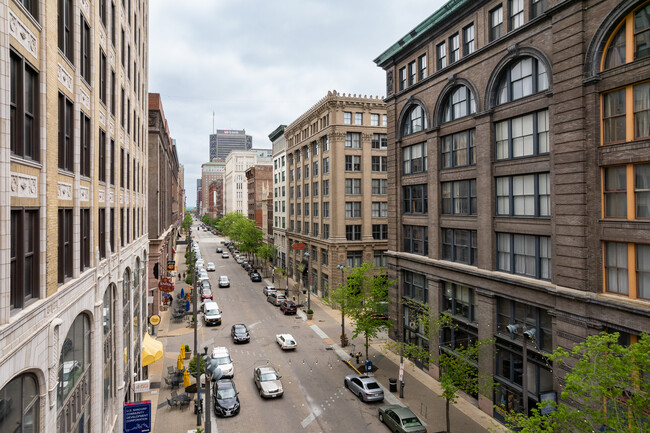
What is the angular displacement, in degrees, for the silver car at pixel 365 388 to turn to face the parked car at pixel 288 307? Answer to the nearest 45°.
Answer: approximately 45° to its right

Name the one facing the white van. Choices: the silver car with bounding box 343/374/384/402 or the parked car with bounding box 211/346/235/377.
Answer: the silver car

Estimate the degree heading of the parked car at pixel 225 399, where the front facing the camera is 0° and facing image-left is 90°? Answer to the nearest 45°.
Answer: approximately 0°

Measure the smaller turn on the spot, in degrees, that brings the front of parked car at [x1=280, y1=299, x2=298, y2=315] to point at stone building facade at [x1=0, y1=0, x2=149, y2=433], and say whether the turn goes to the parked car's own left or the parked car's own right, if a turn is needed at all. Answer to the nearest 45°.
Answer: approximately 135° to the parked car's own left

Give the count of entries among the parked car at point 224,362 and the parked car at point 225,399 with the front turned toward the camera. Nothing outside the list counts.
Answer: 2

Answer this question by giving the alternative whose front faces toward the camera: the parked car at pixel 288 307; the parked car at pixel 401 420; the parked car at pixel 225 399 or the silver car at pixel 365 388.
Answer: the parked car at pixel 225 399

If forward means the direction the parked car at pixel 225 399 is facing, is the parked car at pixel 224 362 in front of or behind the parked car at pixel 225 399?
behind

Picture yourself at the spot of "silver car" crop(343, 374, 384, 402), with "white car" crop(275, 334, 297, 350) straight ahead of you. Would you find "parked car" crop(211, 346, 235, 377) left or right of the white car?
left

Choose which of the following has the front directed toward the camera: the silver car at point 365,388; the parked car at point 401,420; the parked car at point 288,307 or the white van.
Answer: the white van

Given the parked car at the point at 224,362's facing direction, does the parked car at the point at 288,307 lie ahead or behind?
behind

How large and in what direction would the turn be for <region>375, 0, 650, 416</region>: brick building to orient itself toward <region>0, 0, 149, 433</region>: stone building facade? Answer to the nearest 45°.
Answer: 0° — it already faces it

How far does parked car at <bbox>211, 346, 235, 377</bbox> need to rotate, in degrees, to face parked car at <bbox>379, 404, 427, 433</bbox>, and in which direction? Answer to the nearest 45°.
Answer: approximately 45° to its left

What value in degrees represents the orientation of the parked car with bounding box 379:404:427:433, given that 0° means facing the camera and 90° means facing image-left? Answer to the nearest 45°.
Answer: approximately 135°

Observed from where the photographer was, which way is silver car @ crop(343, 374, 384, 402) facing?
facing away from the viewer and to the left of the viewer
